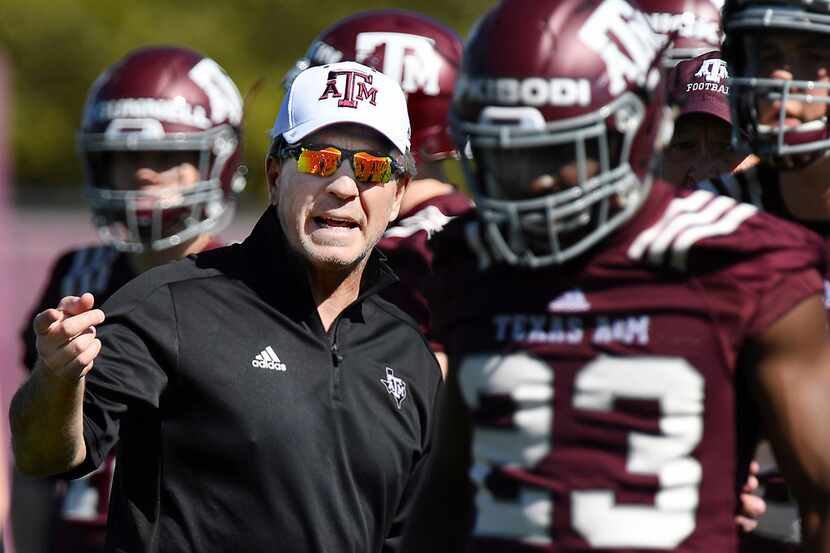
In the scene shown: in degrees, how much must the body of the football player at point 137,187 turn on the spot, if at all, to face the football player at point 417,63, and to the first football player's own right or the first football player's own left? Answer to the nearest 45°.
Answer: approximately 90° to the first football player's own left

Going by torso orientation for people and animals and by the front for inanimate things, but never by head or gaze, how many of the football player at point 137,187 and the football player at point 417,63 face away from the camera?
0

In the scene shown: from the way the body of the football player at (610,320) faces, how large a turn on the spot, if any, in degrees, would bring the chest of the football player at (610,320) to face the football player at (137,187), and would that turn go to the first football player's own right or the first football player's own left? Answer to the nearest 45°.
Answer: approximately 90° to the first football player's own right

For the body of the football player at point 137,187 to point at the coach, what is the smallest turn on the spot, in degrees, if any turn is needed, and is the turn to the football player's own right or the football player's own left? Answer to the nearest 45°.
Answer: approximately 45° to the football player's own left

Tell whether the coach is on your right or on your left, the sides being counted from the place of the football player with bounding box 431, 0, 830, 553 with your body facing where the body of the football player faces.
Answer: on your right

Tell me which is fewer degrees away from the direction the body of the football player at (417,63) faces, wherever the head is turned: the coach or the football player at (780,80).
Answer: the coach

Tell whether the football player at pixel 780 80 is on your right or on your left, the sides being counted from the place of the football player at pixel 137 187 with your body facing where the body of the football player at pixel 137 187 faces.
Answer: on your left

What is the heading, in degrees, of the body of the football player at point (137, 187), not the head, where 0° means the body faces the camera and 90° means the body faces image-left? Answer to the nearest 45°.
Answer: approximately 45°

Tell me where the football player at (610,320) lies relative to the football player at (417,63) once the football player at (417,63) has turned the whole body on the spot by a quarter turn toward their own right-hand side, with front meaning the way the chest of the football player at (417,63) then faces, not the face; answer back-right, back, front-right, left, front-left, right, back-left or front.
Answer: back
